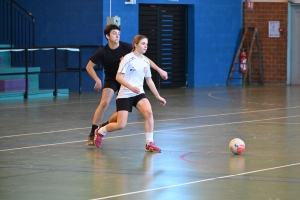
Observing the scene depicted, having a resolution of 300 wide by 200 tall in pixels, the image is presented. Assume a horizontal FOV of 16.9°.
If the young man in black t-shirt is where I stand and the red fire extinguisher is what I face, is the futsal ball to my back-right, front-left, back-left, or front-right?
back-right

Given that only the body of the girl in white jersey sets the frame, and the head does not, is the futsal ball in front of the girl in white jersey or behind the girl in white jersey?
in front

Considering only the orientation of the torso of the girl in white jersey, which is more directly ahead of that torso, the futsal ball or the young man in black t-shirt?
the futsal ball

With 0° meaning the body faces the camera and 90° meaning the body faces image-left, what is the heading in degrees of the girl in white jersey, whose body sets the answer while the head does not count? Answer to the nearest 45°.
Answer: approximately 315°

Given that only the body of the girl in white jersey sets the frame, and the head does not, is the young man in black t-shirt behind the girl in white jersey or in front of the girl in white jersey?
behind

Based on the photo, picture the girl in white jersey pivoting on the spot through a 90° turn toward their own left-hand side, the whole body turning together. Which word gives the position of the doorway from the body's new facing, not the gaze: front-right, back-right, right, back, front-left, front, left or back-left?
front-left
